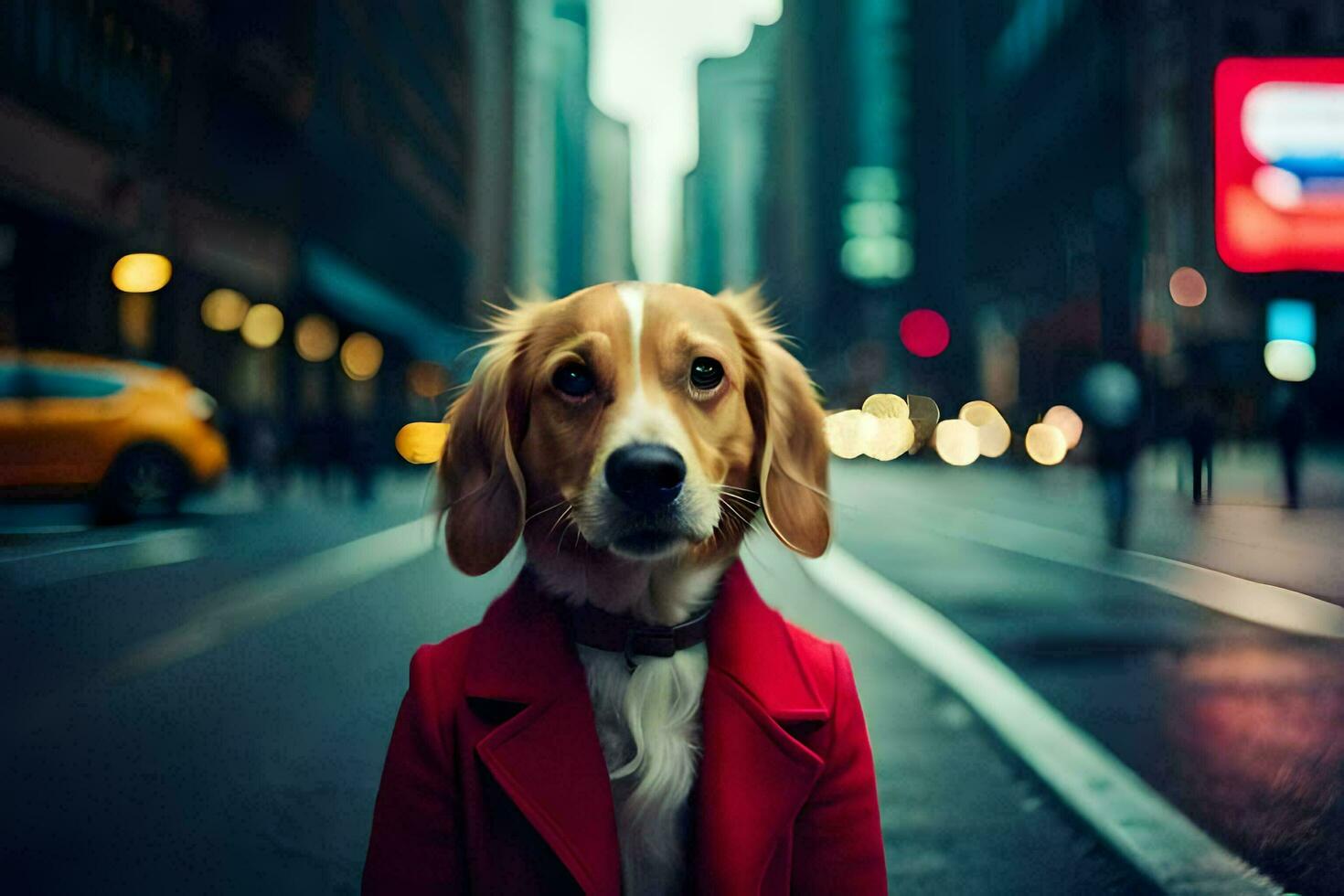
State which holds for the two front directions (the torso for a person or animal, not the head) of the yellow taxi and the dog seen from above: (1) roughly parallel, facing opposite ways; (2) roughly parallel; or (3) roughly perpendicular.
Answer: roughly perpendicular

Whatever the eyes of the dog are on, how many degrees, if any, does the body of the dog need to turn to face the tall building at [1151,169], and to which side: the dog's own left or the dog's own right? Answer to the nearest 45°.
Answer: approximately 135° to the dog's own left

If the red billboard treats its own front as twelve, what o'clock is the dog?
The dog is roughly at 1 o'clock from the red billboard.

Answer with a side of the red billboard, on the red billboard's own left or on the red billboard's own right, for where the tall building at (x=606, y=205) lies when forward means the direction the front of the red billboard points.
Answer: on the red billboard's own right

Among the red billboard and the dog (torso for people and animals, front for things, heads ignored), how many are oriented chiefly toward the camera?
2

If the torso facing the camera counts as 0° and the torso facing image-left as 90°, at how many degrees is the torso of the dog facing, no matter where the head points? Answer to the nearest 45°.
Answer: approximately 0°
